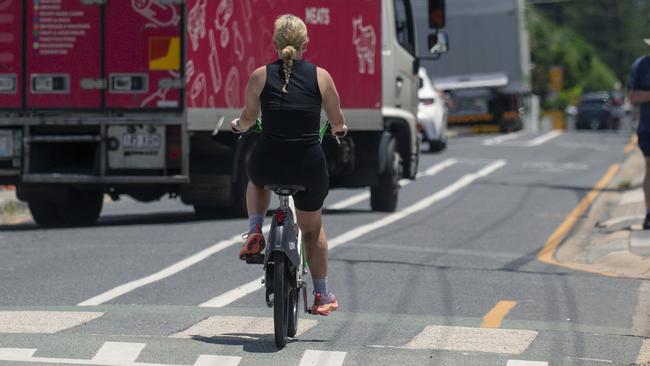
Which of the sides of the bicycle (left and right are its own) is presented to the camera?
back

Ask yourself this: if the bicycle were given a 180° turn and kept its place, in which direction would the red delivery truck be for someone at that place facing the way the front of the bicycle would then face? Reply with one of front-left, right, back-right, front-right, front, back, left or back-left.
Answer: back

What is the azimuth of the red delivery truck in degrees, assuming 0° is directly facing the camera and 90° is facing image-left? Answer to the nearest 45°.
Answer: approximately 225°

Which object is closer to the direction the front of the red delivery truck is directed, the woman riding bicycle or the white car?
the white car

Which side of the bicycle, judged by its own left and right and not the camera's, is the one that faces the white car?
front

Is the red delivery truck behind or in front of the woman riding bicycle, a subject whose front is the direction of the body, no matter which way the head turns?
in front

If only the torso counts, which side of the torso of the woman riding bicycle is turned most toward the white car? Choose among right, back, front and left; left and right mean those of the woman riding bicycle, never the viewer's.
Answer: front

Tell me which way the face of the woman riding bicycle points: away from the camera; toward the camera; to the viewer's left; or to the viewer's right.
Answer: away from the camera

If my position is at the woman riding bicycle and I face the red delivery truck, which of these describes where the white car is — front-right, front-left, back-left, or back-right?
front-right

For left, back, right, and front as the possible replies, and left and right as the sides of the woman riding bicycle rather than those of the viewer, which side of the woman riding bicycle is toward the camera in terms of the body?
back

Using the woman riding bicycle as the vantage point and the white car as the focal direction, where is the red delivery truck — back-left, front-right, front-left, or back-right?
front-left
